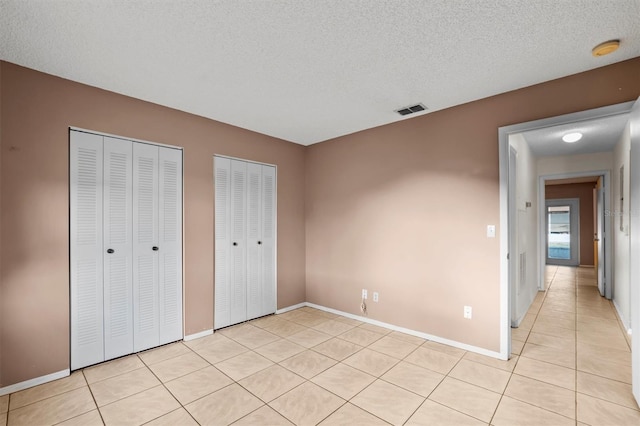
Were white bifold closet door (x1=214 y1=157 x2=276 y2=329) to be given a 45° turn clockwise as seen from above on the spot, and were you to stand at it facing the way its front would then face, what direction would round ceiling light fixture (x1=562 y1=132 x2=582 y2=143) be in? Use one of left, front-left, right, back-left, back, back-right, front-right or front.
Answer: left

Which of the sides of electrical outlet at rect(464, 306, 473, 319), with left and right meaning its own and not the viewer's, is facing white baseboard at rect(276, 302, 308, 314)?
right

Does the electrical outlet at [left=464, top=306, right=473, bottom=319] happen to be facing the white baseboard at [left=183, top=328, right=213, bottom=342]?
no

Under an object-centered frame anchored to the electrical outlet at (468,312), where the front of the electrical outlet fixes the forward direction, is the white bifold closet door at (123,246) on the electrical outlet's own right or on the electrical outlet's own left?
on the electrical outlet's own right

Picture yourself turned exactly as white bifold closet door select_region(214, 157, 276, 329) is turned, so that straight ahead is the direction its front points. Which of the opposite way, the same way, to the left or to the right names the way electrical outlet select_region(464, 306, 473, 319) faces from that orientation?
to the right

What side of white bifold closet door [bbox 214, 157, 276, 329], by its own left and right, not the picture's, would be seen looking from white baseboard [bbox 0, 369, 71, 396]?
right

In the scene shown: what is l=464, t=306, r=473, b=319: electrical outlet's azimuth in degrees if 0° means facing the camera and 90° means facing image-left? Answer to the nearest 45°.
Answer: approximately 0°

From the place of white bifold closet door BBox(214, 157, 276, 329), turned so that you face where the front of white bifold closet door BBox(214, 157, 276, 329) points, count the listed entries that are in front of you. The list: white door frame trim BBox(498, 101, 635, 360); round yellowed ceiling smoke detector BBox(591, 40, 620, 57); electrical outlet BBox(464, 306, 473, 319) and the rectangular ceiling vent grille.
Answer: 4

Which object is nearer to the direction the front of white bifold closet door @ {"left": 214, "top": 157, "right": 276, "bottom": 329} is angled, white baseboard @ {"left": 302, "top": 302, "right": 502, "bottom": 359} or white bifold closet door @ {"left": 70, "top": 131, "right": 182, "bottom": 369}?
the white baseboard

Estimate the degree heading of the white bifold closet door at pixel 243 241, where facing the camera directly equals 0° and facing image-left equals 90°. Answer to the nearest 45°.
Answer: approximately 315°

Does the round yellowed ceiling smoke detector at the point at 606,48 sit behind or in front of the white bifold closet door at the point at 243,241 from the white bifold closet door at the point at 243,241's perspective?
in front

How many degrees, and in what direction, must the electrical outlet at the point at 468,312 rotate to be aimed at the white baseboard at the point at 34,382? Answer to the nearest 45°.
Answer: approximately 45° to its right

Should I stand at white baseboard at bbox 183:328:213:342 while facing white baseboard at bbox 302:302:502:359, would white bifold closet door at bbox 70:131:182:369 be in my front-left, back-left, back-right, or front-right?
back-right

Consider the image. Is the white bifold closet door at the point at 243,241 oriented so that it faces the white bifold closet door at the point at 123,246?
no
